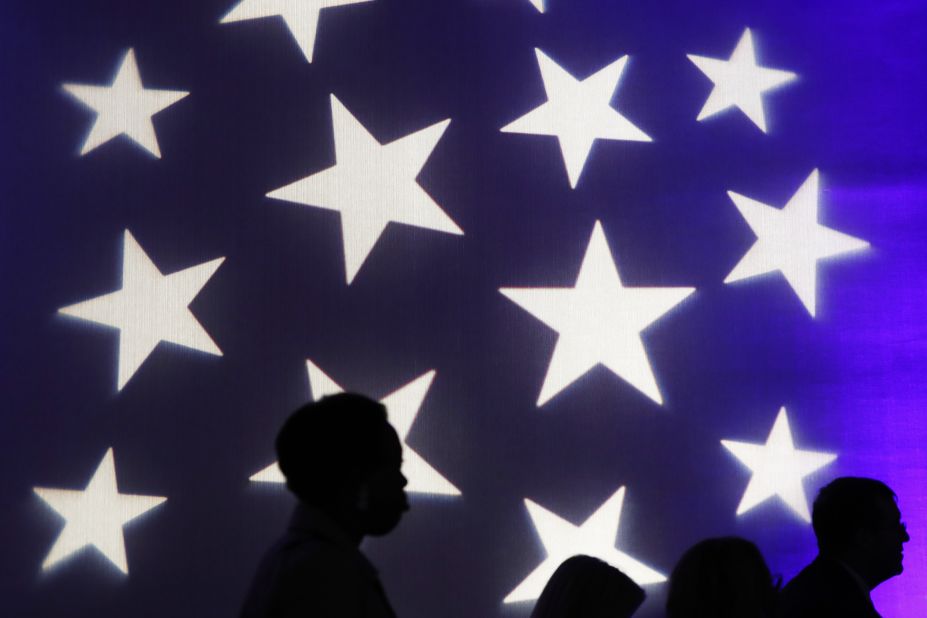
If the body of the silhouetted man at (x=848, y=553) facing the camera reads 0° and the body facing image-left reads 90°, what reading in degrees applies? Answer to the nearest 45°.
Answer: approximately 270°

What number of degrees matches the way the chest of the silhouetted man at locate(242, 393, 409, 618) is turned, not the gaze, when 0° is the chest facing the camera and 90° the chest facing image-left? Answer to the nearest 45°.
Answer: approximately 270°

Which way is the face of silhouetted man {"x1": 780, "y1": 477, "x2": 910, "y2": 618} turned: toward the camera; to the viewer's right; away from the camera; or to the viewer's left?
to the viewer's right

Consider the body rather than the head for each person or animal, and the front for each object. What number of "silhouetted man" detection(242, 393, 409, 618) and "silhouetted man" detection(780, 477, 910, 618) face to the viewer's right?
2

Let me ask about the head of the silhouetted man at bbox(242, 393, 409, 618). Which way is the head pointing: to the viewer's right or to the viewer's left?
to the viewer's right

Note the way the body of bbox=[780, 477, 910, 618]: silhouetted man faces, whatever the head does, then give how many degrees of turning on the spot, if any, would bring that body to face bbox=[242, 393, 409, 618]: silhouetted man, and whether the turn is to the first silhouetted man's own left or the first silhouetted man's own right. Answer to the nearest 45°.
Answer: approximately 135° to the first silhouetted man's own right

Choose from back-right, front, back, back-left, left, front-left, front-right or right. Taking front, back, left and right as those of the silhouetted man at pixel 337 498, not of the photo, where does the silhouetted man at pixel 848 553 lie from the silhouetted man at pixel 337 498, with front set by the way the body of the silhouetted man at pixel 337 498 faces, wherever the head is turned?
front-left
